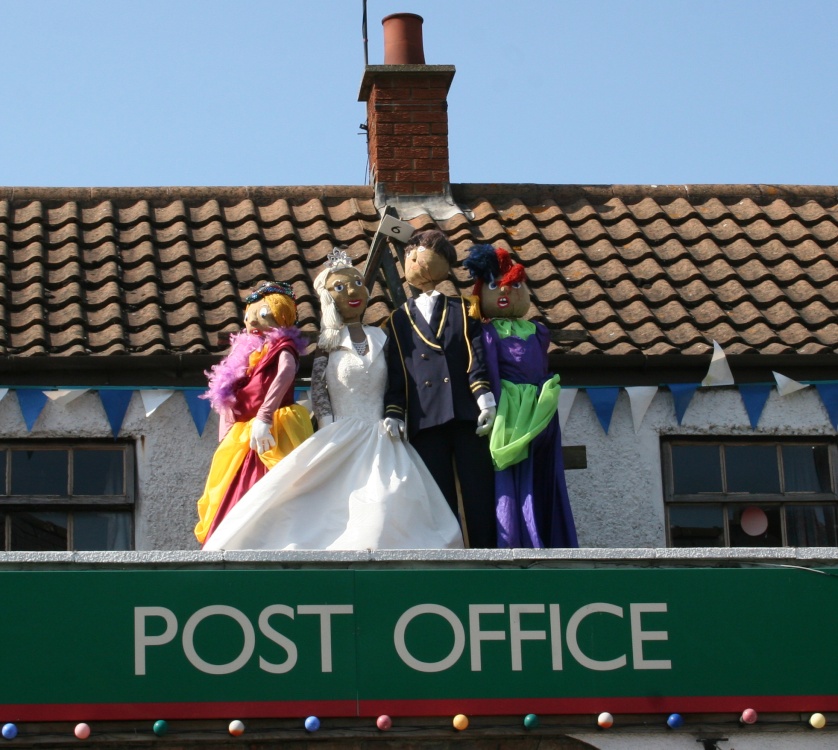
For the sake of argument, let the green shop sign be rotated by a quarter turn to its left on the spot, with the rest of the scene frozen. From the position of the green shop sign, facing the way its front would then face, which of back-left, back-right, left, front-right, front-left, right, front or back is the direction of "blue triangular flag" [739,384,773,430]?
front-left

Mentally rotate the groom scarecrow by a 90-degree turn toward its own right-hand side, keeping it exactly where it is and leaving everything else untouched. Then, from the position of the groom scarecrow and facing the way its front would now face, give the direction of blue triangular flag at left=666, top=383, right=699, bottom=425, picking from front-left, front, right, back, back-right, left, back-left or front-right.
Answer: back-right

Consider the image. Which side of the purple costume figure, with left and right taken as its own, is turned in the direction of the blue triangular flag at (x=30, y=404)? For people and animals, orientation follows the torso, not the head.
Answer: right

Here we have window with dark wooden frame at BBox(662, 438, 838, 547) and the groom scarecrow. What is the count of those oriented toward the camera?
2

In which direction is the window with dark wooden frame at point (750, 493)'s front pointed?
toward the camera

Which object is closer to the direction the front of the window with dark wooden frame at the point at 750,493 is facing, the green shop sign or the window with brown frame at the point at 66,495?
the green shop sign

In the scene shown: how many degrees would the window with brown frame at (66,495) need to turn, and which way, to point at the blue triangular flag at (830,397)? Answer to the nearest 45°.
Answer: approximately 90° to its left

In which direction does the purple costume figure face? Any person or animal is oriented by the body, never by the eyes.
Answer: toward the camera
